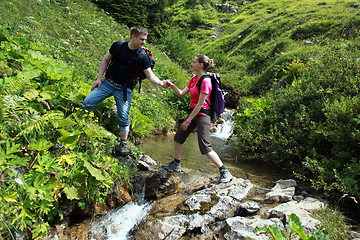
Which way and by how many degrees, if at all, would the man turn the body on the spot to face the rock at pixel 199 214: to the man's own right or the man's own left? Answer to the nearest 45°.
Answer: approximately 45° to the man's own left

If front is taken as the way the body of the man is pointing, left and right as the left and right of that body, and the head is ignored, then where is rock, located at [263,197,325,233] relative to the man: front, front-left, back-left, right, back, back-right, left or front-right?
front-left

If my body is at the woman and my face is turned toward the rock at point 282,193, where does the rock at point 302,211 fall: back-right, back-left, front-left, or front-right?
front-right

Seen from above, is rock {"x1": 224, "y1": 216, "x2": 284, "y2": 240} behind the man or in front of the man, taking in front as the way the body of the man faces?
in front

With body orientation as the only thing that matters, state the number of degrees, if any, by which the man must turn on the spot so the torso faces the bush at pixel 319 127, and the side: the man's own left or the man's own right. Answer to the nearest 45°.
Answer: approximately 90° to the man's own left

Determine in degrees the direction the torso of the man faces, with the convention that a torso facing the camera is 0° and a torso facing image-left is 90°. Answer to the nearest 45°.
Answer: approximately 0°

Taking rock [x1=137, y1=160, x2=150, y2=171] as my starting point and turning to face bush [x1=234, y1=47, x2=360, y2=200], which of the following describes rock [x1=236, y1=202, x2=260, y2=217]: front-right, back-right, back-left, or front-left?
front-right

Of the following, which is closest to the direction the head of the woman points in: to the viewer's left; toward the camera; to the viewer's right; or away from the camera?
to the viewer's left

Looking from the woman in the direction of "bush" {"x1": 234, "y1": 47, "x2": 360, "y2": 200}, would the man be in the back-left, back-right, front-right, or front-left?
back-left
